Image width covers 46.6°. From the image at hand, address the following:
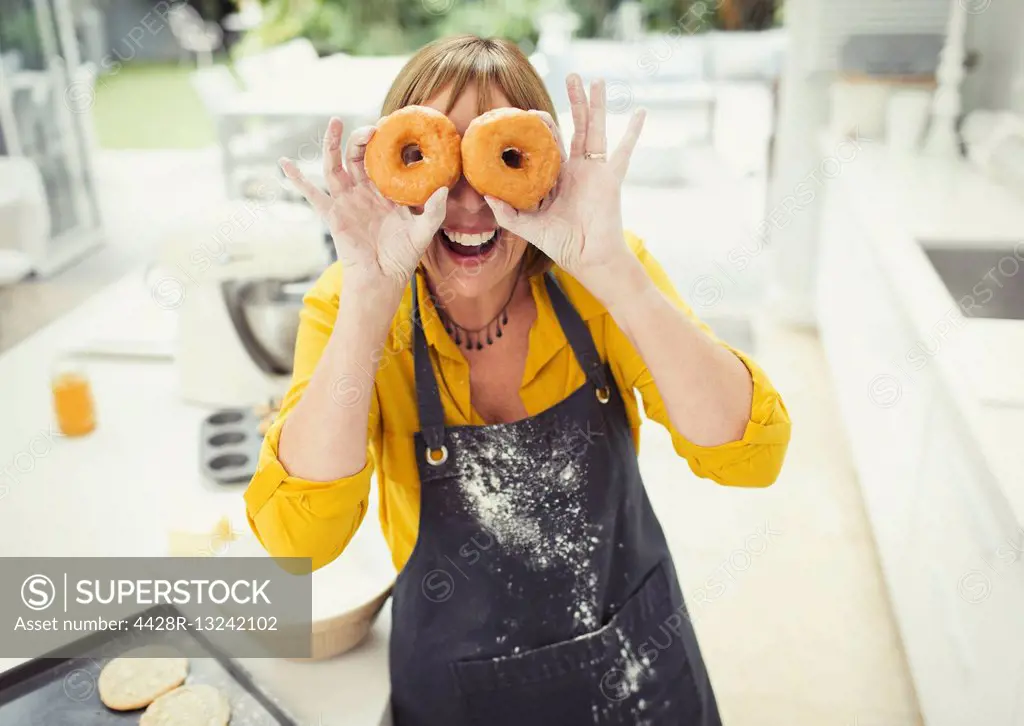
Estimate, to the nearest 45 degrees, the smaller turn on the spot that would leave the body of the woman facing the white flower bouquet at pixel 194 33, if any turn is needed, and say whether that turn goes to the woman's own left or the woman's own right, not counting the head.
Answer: approximately 180°

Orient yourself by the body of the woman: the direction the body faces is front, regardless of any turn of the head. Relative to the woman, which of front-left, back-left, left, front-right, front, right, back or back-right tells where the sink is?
back-left

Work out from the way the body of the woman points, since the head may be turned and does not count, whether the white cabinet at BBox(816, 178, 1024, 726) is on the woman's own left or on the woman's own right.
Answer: on the woman's own left
